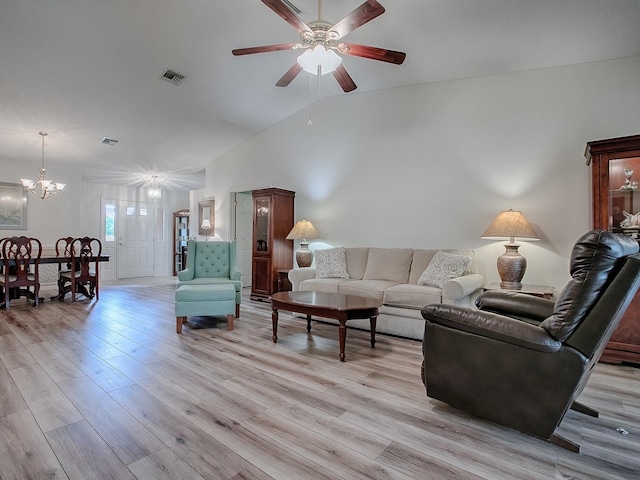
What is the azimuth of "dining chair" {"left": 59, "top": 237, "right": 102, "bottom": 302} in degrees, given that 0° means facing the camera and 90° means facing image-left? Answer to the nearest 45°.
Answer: approximately 135°

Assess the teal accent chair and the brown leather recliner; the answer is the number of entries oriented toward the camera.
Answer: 1

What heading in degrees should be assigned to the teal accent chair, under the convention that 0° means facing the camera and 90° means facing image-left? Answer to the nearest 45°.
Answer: approximately 0°

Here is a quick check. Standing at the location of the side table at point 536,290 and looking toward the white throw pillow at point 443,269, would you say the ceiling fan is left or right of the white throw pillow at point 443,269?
left

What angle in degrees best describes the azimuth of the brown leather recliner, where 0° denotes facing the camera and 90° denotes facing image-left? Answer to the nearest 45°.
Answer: approximately 135°

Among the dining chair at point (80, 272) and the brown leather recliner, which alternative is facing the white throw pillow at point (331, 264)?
the brown leather recliner

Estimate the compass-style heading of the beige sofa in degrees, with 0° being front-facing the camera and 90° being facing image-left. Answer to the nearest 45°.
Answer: approximately 45°

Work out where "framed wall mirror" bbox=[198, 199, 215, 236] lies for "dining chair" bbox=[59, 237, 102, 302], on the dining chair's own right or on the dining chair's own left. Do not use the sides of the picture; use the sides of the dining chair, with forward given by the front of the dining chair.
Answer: on the dining chair's own right

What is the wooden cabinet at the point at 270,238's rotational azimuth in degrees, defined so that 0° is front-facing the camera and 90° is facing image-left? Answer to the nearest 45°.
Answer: approximately 45°

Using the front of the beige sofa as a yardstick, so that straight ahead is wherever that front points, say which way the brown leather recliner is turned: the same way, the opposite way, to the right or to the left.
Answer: to the right

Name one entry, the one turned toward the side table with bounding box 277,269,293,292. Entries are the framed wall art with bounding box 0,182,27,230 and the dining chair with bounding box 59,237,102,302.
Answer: the framed wall art

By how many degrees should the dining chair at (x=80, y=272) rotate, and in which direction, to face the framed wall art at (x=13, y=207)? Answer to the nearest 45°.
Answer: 0° — it already faces it
